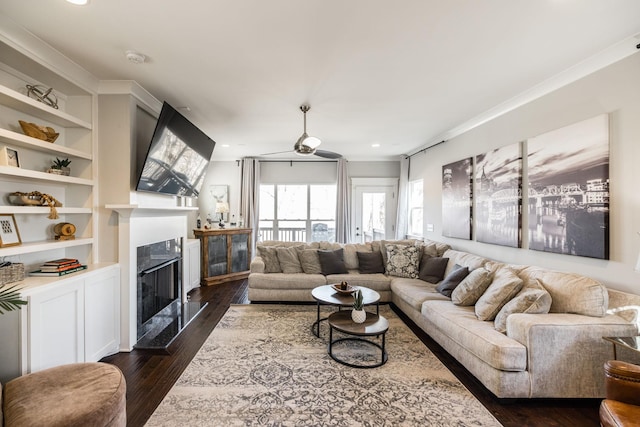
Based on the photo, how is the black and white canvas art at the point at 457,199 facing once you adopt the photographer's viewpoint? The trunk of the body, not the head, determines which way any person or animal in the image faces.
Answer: facing the viewer and to the left of the viewer

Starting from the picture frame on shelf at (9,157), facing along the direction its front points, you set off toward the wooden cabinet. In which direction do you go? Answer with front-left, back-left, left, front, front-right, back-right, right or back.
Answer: left

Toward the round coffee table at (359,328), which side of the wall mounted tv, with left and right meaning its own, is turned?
front

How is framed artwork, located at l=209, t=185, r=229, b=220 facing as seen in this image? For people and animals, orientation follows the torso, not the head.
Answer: toward the camera

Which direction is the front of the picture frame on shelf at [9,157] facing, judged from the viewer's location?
facing the viewer and to the right of the viewer

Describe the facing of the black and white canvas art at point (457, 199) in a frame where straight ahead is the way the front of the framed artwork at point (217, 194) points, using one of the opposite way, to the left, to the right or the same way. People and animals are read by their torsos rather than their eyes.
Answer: to the right

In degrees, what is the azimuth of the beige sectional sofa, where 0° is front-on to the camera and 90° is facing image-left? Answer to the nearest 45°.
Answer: approximately 45°

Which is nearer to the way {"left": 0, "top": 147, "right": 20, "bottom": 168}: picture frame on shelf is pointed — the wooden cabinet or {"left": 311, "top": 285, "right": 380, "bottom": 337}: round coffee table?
the round coffee table

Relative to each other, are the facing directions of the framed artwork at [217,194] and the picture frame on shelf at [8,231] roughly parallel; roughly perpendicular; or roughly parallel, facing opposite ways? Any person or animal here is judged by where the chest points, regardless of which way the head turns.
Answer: roughly perpendicular

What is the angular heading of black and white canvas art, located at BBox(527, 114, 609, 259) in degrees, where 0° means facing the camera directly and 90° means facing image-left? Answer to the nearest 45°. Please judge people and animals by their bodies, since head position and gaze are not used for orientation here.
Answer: approximately 45°

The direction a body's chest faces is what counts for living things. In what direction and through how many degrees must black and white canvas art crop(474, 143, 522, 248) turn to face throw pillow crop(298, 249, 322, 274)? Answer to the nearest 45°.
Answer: approximately 45° to its right

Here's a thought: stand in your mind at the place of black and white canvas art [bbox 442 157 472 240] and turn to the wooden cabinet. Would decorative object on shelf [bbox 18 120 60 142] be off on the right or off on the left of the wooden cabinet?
left

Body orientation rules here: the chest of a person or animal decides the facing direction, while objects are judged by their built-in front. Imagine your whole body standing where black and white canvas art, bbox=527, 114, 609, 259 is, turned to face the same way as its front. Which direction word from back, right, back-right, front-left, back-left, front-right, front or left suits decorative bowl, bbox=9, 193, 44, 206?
front

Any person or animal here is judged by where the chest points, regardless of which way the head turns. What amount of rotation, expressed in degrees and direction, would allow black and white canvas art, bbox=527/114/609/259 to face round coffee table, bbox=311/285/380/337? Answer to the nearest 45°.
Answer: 0° — it already faces it

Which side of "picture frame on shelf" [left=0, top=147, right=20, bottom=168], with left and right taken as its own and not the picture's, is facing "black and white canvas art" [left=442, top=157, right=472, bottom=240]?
front
